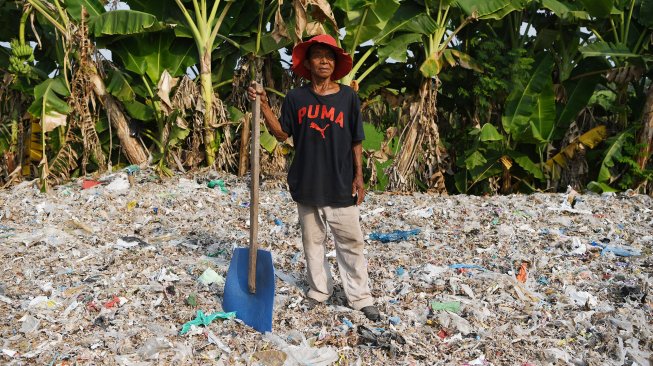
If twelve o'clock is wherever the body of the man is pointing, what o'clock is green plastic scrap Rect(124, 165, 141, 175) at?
The green plastic scrap is roughly at 5 o'clock from the man.

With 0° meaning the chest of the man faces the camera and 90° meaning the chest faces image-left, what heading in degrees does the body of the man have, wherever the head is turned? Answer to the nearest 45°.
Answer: approximately 0°

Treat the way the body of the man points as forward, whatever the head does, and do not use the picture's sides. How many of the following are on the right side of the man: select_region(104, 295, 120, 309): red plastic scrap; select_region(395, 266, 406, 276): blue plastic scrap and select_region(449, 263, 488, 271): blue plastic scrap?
1

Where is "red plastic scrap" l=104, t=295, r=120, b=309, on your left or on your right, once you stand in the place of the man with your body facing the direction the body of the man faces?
on your right

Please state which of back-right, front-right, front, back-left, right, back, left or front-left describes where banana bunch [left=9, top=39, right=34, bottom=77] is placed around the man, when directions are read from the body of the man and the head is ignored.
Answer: back-right

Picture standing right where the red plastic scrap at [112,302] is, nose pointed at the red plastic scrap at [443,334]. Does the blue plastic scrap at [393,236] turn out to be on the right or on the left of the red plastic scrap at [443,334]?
left

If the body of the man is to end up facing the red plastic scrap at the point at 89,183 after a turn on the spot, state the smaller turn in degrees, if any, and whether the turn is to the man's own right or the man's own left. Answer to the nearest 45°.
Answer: approximately 135° to the man's own right

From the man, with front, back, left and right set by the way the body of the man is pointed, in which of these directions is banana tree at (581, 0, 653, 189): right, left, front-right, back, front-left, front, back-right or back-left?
back-left

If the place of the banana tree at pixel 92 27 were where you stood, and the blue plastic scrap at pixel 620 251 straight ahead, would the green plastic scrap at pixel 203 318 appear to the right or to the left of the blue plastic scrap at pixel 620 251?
right

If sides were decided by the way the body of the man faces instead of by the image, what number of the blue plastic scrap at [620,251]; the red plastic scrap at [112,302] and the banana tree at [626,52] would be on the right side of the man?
1

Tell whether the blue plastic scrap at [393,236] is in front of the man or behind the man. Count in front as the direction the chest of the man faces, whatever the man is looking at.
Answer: behind
